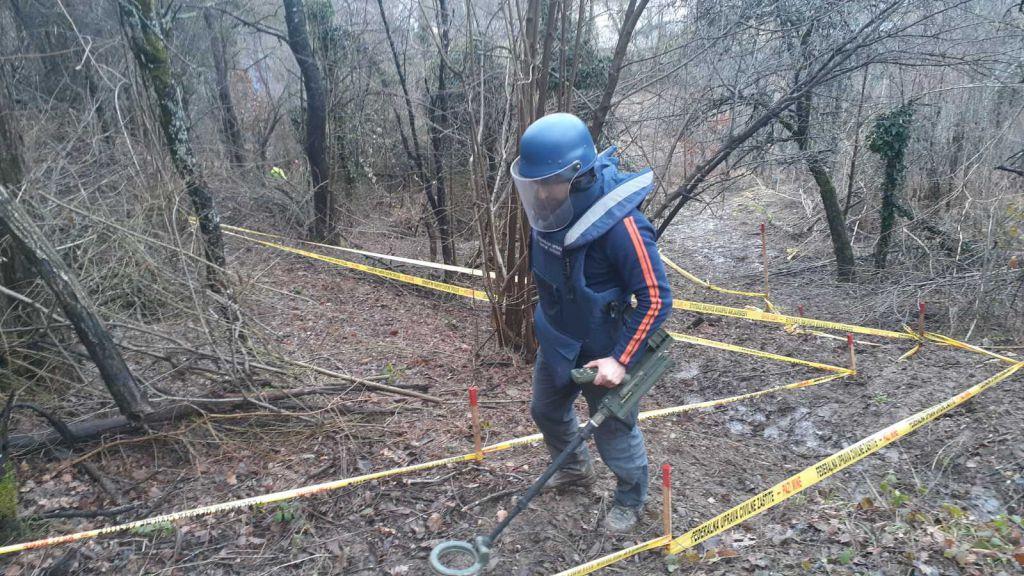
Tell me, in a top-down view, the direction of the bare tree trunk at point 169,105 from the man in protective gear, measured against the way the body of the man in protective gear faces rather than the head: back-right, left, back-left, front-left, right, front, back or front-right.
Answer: right

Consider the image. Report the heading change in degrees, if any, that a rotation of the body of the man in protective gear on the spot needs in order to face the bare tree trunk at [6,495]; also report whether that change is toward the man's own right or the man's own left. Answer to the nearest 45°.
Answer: approximately 45° to the man's own right

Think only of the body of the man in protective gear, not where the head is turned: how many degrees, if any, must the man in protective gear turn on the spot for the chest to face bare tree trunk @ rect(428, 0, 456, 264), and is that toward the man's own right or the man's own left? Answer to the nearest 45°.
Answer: approximately 135° to the man's own right

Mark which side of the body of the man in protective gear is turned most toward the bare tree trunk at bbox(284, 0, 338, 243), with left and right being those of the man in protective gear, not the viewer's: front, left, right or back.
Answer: right

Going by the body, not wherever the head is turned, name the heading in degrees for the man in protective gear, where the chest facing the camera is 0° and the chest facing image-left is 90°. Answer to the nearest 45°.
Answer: approximately 45°

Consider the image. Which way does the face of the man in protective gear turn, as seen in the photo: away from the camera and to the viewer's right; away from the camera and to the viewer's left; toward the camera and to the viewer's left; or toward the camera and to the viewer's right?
toward the camera and to the viewer's left

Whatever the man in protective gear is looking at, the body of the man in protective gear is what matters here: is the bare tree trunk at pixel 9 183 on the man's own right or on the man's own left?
on the man's own right

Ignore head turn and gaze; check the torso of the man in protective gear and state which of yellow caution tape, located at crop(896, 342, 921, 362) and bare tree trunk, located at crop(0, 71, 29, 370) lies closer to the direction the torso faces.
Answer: the bare tree trunk

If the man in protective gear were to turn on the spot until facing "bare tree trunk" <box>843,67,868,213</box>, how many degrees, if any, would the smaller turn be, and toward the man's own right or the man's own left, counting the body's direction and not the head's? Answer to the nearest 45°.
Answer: approximately 180°

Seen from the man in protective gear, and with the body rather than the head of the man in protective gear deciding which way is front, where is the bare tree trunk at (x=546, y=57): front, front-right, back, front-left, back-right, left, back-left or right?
back-right

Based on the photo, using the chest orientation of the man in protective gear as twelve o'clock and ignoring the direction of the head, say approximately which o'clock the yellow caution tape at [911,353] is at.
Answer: The yellow caution tape is roughly at 6 o'clock from the man in protective gear.
